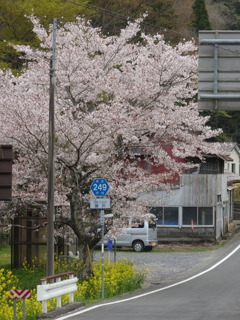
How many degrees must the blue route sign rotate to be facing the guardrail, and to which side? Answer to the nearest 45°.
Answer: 0° — it already faces it

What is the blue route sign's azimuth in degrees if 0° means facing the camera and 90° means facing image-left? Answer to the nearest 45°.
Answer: approximately 0°

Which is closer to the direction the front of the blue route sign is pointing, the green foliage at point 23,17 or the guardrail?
the guardrail

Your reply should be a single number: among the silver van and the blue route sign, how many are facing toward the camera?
1

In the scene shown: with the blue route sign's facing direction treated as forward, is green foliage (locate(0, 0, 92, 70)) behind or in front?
behind

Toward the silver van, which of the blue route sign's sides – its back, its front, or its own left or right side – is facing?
back
